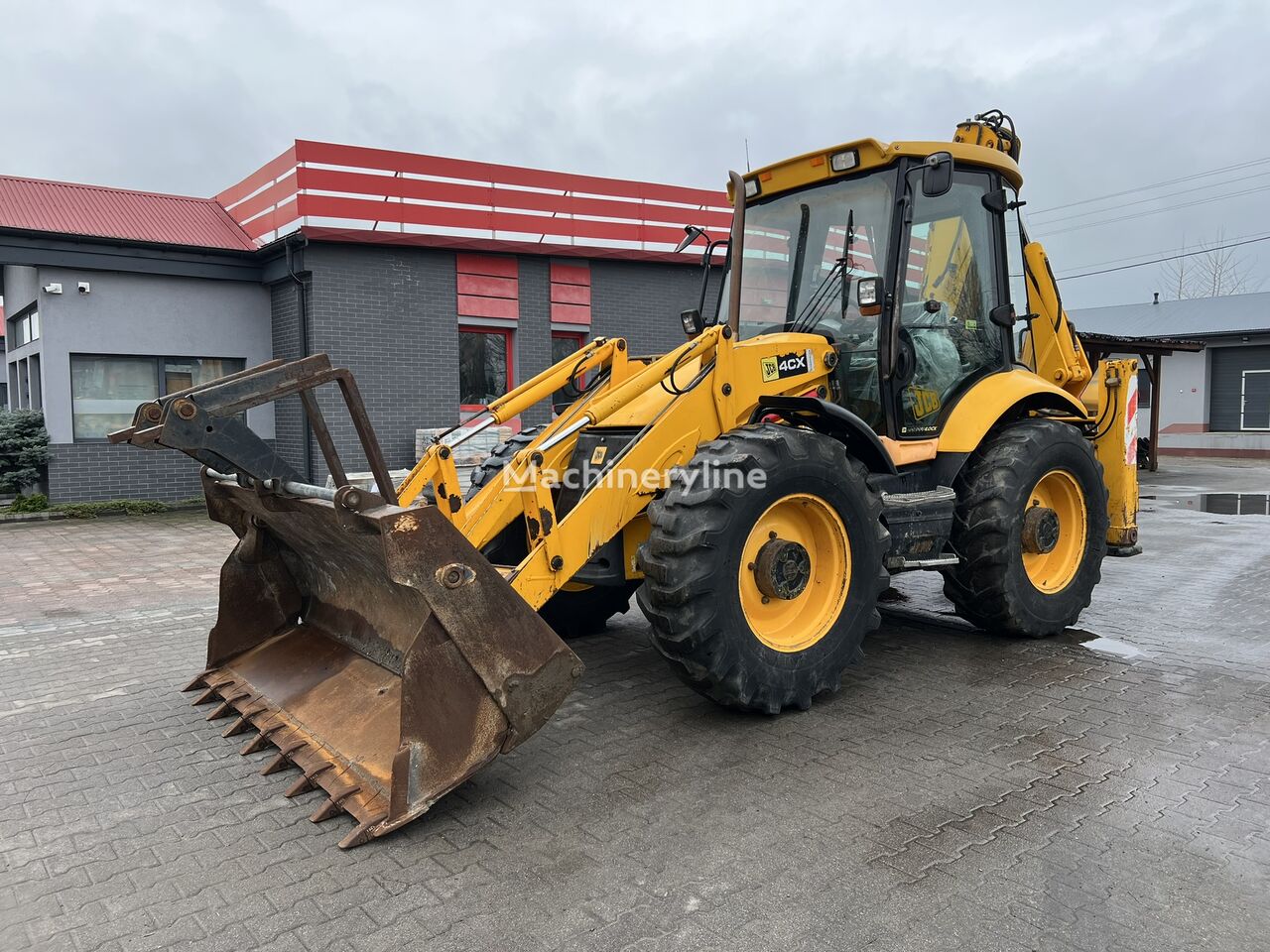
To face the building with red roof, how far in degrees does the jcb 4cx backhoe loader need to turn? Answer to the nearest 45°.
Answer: approximately 90° to its right

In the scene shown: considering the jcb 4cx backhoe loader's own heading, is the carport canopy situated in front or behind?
behind

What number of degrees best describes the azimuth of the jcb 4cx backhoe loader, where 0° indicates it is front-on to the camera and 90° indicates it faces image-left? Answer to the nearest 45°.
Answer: approximately 45°
